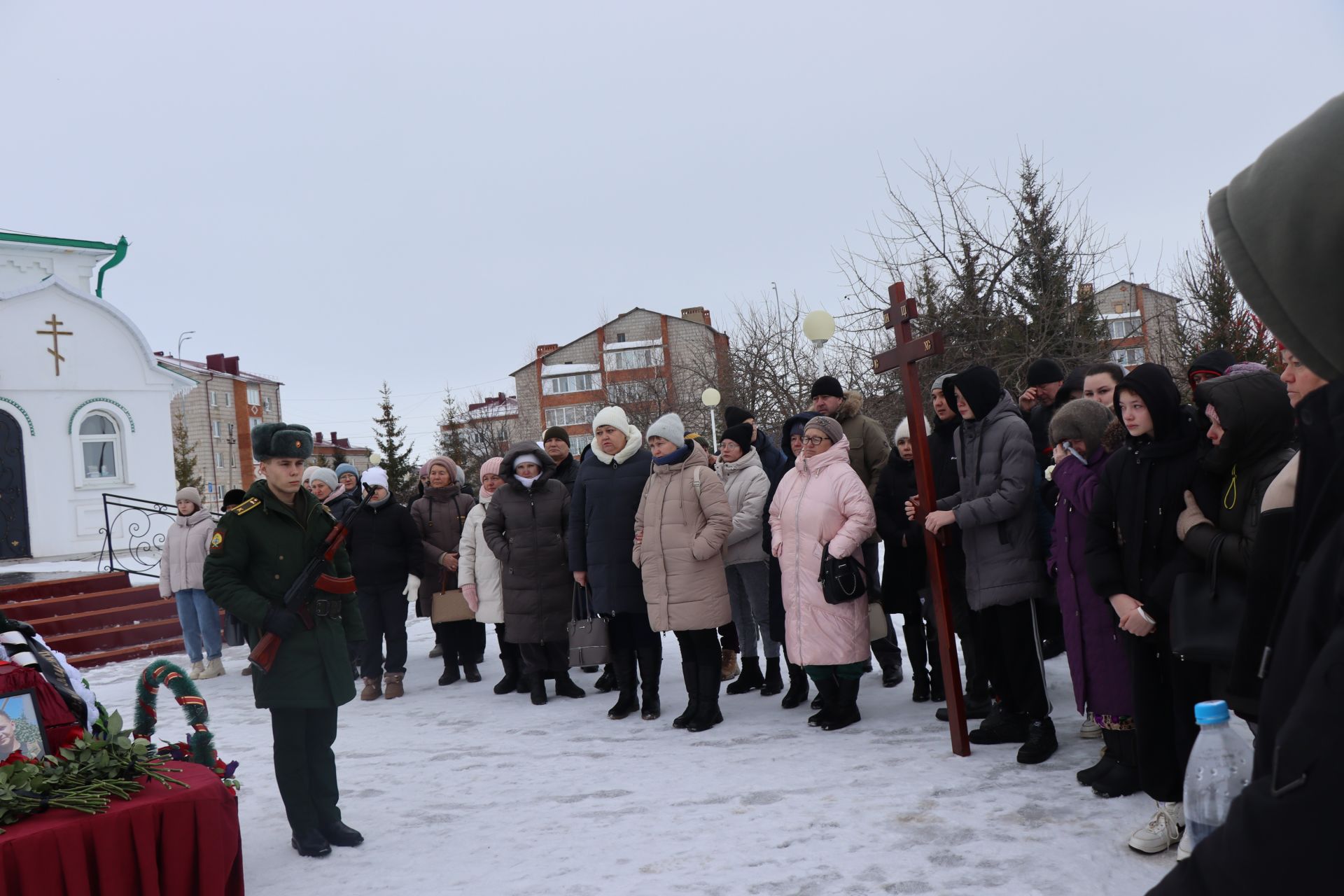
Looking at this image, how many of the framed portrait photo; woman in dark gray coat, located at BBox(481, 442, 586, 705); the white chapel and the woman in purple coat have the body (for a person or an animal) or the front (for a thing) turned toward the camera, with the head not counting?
3

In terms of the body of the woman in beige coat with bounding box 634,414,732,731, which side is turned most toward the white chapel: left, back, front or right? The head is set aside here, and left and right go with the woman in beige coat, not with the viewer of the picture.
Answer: right

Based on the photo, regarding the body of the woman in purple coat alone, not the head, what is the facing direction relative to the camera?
to the viewer's left

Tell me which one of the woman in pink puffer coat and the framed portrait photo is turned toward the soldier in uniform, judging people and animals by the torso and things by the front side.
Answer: the woman in pink puffer coat

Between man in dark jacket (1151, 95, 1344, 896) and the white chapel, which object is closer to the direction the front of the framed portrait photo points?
the man in dark jacket

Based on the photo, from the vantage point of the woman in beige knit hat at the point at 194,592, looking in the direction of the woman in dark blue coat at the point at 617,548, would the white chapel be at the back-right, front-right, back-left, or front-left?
back-left

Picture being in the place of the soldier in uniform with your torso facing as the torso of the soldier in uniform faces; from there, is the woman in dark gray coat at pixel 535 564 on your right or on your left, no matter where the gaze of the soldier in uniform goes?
on your left

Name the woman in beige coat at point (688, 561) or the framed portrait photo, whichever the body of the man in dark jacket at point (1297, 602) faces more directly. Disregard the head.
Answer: the framed portrait photo

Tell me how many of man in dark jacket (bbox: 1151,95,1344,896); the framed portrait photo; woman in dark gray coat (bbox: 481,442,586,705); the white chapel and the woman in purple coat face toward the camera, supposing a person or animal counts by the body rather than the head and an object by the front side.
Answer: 3

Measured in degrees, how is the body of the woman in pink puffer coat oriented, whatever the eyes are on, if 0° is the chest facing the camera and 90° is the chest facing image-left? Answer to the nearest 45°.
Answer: approximately 45°
